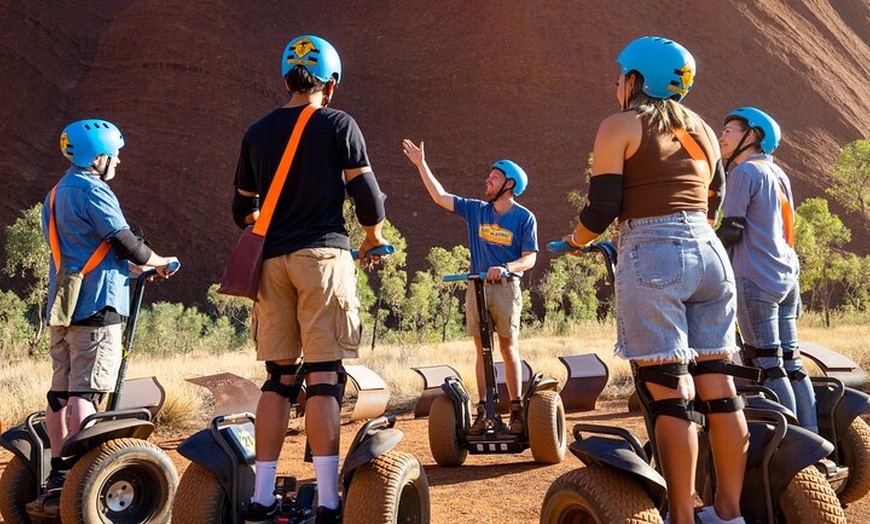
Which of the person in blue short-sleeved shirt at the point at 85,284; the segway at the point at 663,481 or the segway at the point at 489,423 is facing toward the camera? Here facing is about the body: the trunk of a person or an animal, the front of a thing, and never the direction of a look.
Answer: the segway at the point at 489,423

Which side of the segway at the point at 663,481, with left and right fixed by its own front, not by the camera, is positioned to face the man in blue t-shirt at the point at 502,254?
front

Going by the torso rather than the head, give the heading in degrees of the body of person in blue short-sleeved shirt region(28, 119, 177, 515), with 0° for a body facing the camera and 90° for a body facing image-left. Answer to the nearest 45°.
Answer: approximately 225°

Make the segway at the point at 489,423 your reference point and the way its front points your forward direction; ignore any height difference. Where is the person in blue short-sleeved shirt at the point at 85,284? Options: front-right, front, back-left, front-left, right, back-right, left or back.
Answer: front-right

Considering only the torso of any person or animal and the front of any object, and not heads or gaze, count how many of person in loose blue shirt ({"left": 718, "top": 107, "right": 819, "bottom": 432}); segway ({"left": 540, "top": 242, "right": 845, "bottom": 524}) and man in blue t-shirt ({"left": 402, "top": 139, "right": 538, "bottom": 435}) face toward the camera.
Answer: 1

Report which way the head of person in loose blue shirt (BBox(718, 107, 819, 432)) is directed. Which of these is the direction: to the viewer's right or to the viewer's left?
to the viewer's left

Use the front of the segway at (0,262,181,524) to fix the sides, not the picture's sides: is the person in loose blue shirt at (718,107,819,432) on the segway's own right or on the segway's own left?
on the segway's own right

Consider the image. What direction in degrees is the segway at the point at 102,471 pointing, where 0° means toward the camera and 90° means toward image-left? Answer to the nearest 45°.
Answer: approximately 225°

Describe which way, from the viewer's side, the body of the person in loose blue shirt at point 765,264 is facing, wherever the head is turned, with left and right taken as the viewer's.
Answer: facing away from the viewer and to the left of the viewer

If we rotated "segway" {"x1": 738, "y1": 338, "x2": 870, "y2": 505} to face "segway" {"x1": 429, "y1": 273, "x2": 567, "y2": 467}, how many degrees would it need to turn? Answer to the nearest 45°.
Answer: approximately 45° to its left

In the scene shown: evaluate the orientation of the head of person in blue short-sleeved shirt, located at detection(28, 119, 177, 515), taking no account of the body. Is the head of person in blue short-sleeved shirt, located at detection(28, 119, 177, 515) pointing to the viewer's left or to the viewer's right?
to the viewer's right
